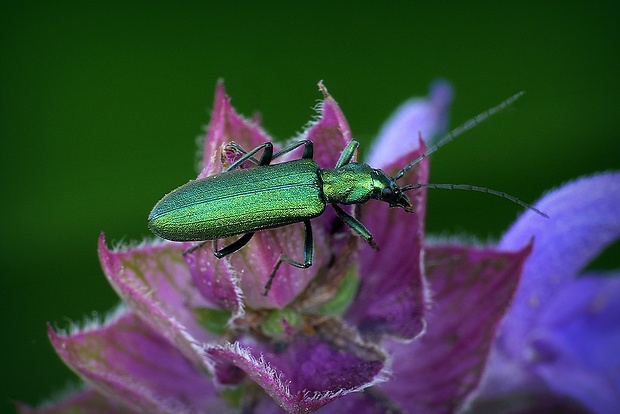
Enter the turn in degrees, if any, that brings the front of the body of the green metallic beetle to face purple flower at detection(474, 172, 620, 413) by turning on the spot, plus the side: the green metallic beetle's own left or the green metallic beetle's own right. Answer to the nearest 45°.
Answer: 0° — it already faces it

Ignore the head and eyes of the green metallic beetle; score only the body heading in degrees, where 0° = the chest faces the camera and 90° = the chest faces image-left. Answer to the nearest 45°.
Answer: approximately 270°
